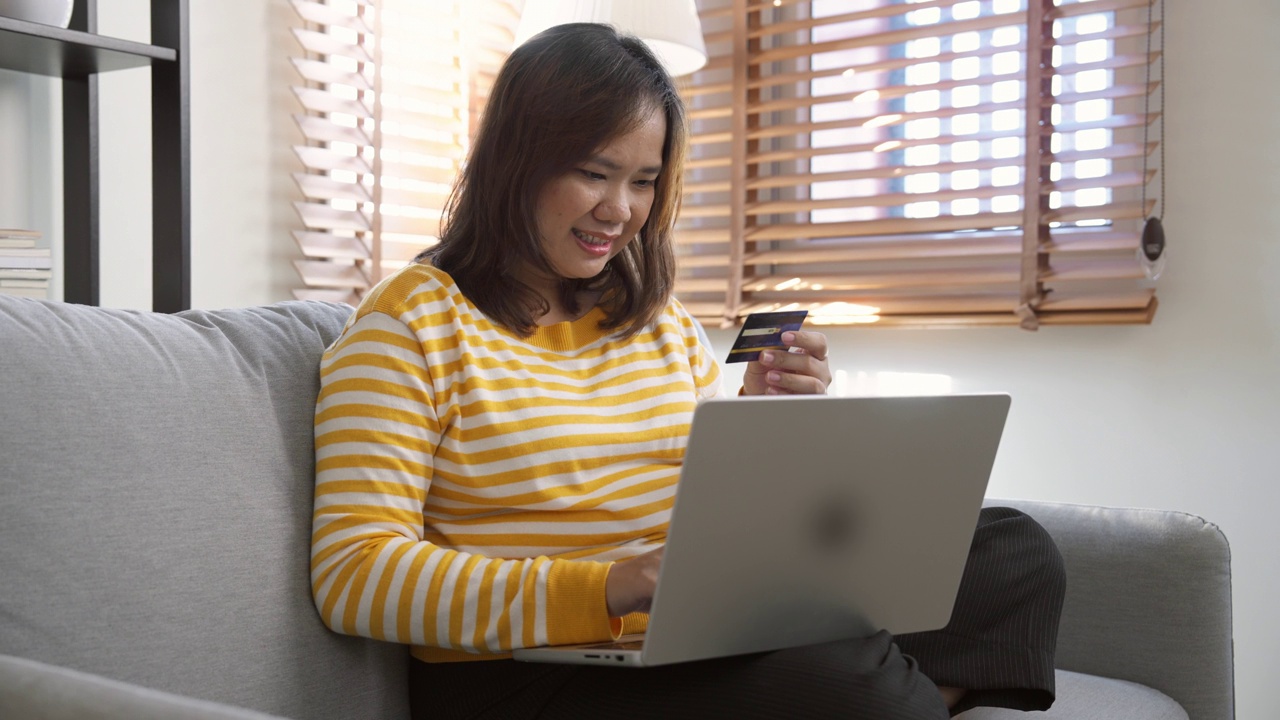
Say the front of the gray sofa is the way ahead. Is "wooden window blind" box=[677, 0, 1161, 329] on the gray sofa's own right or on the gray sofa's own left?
on the gray sofa's own left

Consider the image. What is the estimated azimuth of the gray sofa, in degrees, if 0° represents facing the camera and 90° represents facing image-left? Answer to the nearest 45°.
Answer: approximately 315°

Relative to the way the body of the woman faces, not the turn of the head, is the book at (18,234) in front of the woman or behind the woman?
behind

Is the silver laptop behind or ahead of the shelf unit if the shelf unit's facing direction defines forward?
ahead

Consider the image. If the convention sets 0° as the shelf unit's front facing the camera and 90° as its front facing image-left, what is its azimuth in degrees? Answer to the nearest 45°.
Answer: approximately 315°

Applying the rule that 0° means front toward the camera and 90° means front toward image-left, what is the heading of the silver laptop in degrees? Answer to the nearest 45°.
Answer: approximately 135°

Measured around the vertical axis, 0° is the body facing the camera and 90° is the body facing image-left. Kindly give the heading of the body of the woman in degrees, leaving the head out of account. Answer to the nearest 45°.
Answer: approximately 315°

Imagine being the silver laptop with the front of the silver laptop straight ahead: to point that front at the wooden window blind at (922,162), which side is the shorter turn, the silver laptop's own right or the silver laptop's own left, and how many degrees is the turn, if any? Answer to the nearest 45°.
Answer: approximately 45° to the silver laptop's own right

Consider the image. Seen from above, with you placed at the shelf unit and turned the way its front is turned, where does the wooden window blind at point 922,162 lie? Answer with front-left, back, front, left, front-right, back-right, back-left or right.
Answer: front-left

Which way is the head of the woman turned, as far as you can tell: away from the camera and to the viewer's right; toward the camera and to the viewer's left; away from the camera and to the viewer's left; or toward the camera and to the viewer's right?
toward the camera and to the viewer's right
